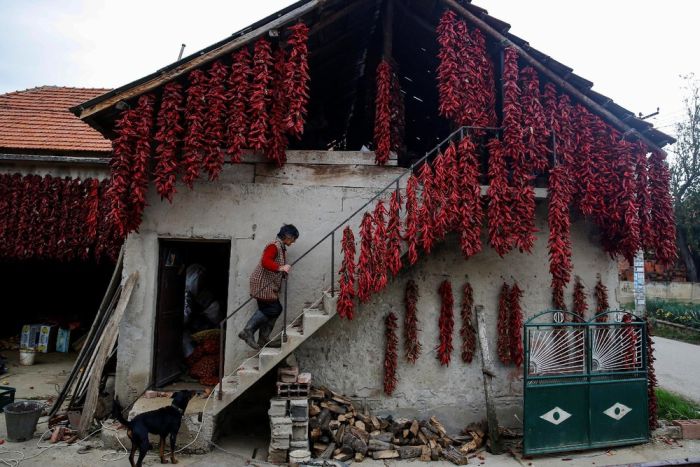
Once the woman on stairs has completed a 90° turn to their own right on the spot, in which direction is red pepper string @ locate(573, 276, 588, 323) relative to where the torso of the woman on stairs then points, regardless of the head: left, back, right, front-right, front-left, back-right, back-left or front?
left

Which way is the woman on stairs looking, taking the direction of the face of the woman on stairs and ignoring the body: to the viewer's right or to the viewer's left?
to the viewer's right

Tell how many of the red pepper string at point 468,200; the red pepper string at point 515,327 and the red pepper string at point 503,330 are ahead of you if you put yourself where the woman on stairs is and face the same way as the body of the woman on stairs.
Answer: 3

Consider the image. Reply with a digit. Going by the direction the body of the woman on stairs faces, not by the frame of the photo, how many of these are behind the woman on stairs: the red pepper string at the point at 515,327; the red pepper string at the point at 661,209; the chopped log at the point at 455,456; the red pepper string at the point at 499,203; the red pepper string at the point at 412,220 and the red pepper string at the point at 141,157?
1

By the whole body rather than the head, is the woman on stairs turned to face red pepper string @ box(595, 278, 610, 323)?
yes

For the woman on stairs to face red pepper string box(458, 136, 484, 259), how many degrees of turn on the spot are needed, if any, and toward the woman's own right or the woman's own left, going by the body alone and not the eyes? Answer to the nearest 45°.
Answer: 0° — they already face it

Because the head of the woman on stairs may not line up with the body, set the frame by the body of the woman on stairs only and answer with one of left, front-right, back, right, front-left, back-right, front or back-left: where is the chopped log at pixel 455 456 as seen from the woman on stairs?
front

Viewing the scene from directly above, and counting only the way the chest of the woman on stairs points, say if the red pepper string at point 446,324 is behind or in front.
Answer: in front

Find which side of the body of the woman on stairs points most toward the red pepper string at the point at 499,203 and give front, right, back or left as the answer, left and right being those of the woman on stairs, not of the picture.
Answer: front

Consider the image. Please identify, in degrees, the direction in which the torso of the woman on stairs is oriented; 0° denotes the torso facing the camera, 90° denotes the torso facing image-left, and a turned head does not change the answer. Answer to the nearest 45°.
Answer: approximately 270°

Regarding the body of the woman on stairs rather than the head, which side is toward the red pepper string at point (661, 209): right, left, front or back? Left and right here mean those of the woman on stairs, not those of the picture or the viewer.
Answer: front

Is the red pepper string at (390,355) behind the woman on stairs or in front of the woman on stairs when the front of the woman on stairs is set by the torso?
in front
